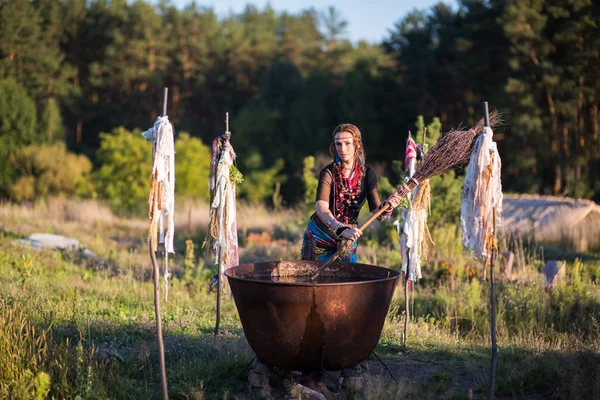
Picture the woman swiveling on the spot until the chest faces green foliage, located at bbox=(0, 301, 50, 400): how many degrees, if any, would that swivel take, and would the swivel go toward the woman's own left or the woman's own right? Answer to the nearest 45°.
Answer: approximately 45° to the woman's own right

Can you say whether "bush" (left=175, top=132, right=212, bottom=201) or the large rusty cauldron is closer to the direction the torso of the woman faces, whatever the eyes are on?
the large rusty cauldron

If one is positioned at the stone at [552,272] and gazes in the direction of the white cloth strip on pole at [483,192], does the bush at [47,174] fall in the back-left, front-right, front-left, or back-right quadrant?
back-right

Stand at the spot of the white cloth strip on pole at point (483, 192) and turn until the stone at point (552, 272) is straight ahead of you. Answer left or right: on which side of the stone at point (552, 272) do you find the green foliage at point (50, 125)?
left

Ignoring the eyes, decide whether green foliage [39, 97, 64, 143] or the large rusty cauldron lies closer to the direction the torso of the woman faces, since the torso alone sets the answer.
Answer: the large rusty cauldron

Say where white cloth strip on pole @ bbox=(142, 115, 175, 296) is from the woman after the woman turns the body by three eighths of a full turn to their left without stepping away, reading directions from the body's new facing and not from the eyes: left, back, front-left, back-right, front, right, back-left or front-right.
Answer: back

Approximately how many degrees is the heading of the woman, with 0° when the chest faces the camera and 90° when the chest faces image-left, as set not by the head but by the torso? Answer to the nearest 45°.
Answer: approximately 0°

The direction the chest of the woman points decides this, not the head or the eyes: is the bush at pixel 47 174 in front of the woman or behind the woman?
behind

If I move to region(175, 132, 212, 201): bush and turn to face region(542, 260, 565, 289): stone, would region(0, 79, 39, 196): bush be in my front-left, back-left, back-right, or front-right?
back-right

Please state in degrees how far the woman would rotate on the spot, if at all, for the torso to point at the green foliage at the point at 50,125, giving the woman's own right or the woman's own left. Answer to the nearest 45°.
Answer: approximately 135° to the woman's own right
